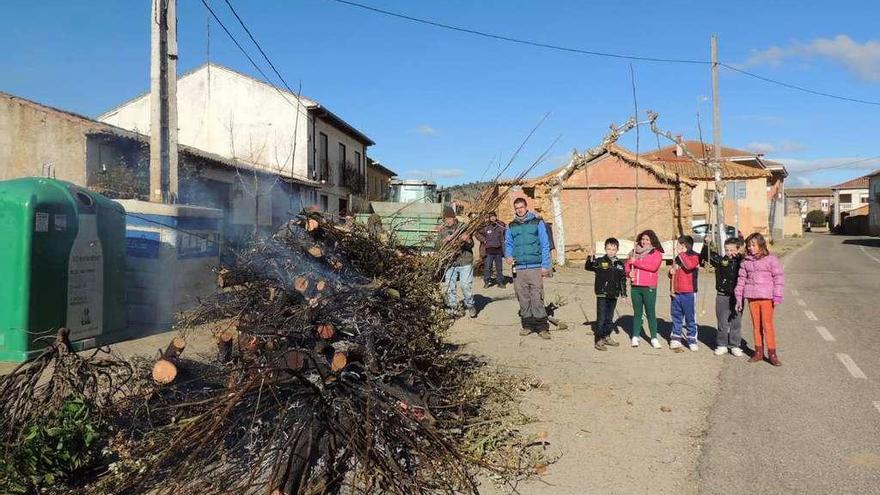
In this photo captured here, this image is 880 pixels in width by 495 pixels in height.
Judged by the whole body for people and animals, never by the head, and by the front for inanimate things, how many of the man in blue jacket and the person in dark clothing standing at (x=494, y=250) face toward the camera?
2

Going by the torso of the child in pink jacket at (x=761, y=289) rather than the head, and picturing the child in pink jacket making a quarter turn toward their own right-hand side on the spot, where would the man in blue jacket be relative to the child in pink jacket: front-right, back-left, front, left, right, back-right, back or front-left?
front-left

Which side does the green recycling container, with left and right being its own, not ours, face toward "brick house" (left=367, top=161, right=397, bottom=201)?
left

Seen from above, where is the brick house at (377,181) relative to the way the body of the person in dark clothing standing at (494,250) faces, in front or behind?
behind

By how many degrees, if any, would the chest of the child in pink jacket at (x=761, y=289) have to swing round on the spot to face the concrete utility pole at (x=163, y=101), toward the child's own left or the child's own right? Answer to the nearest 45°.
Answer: approximately 45° to the child's own right

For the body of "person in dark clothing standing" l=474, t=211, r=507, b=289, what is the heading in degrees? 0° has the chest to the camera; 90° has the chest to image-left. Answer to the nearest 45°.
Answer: approximately 0°

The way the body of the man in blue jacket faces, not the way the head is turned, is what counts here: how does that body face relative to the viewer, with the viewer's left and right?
facing the viewer

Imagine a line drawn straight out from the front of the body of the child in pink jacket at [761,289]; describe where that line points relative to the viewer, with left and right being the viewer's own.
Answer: facing the viewer and to the left of the viewer

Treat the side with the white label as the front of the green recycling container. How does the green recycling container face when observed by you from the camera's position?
facing the viewer and to the right of the viewer

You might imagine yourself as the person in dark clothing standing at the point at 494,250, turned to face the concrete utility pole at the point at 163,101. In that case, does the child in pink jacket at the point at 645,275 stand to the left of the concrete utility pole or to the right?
left

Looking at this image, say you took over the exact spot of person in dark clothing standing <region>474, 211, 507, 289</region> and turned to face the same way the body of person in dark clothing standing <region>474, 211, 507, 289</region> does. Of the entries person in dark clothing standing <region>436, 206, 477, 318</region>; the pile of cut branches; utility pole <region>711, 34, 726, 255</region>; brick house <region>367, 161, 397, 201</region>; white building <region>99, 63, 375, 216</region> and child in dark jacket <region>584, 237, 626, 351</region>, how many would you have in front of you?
3

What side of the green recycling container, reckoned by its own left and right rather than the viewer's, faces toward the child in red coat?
front
